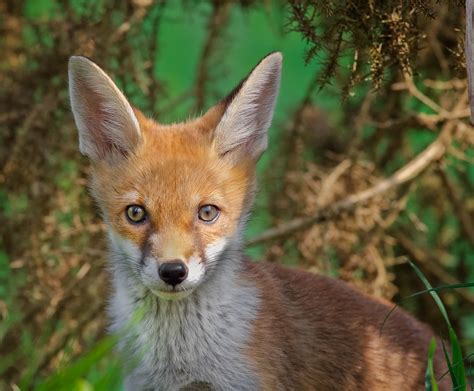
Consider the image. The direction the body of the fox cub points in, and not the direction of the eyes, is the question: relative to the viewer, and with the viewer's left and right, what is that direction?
facing the viewer and to the left of the viewer

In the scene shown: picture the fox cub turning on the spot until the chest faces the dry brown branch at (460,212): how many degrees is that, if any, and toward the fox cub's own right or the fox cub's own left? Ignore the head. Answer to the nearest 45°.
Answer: approximately 180°

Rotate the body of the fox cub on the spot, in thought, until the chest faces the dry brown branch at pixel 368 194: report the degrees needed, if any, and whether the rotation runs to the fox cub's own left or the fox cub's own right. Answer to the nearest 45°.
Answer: approximately 180°
